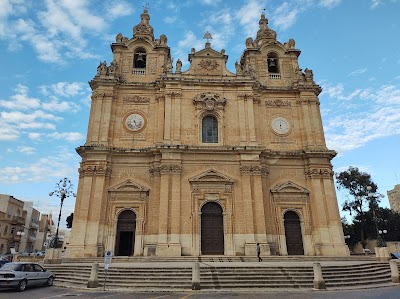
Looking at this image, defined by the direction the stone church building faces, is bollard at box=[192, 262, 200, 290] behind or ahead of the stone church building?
ahead

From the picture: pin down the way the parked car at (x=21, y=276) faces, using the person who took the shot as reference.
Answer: facing away from the viewer and to the right of the viewer

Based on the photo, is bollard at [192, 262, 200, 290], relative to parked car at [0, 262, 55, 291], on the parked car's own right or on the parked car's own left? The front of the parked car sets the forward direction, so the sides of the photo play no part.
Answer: on the parked car's own right

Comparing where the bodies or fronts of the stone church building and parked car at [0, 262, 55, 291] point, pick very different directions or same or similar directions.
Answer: very different directions

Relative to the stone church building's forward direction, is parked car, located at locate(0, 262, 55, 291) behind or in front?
in front

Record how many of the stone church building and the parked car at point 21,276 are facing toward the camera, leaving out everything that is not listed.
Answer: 1

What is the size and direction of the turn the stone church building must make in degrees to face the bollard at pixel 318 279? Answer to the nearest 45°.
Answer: approximately 45° to its left
